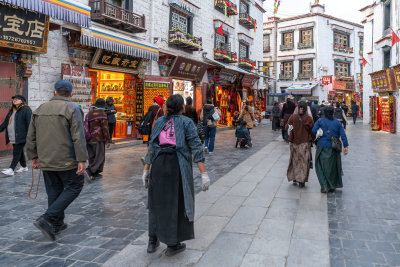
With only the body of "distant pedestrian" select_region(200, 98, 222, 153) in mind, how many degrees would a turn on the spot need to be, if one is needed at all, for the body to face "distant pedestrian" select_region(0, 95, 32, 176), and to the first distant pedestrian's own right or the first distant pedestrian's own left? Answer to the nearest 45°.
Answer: approximately 135° to the first distant pedestrian's own left

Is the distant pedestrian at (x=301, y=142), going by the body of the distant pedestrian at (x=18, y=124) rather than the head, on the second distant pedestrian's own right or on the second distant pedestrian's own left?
on the second distant pedestrian's own left

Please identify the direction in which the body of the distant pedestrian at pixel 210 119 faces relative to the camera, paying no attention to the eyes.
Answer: away from the camera

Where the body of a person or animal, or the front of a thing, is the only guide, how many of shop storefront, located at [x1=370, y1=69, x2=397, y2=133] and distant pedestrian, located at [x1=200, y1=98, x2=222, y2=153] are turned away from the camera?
1

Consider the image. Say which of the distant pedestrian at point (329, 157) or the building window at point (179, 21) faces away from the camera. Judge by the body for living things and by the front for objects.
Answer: the distant pedestrian

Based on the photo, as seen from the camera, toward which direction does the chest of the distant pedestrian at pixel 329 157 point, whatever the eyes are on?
away from the camera

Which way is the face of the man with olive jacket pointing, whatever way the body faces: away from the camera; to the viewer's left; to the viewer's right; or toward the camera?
away from the camera

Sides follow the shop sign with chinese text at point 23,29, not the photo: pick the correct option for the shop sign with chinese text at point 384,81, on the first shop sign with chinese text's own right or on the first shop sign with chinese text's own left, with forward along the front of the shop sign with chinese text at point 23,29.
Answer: on the first shop sign with chinese text's own left
